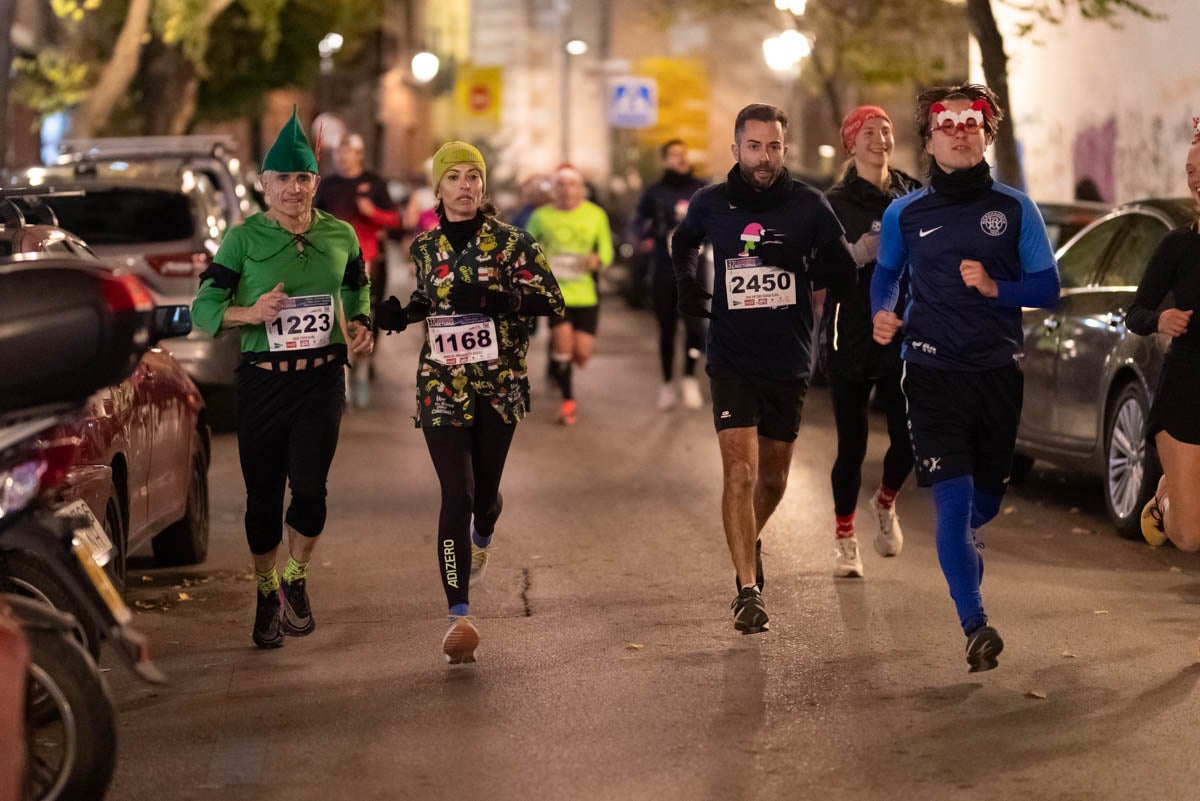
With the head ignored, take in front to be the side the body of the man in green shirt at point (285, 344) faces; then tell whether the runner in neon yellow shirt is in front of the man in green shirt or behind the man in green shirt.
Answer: behind

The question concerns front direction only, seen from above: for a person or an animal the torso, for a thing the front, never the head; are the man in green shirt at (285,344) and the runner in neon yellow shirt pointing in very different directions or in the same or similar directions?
same or similar directions

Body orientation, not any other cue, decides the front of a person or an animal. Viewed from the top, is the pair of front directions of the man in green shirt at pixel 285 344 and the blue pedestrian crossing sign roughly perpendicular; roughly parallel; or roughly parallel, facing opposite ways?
roughly parallel

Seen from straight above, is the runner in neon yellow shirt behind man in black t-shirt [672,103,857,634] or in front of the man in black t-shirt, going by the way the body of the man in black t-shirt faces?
behind

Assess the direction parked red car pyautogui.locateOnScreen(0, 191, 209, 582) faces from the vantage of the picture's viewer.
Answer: facing away from the viewer and to the right of the viewer

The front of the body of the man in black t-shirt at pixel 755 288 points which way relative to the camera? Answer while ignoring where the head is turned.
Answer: toward the camera

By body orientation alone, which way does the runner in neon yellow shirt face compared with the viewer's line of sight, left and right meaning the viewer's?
facing the viewer

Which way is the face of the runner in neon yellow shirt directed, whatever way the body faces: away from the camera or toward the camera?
toward the camera

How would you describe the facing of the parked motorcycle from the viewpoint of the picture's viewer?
facing away from the viewer and to the left of the viewer

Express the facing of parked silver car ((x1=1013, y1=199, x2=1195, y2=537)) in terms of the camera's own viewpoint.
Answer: facing away from the viewer and to the left of the viewer

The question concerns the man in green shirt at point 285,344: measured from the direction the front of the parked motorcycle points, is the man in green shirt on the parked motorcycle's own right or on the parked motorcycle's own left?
on the parked motorcycle's own right

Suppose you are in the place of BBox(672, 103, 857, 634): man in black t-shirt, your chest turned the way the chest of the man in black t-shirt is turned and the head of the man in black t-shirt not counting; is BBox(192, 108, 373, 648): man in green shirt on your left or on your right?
on your right

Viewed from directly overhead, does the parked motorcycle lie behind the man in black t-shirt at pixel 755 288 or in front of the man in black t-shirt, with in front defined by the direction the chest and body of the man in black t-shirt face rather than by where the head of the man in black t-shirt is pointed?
in front

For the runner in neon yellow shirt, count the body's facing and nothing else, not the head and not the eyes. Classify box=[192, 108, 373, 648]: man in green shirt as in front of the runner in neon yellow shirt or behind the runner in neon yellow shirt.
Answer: in front

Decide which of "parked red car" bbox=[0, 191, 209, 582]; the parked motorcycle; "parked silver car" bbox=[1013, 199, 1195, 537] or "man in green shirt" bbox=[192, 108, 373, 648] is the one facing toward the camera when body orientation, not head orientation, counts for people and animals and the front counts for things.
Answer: the man in green shirt

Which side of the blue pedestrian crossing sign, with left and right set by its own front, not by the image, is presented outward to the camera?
front

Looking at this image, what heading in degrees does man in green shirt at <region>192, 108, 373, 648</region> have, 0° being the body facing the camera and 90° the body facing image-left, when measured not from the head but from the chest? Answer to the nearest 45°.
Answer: approximately 0°

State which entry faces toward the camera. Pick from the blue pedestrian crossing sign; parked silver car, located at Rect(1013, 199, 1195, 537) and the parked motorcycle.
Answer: the blue pedestrian crossing sign

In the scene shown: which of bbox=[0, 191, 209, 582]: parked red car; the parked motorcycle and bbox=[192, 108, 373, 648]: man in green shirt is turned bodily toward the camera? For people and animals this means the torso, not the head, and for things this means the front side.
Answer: the man in green shirt

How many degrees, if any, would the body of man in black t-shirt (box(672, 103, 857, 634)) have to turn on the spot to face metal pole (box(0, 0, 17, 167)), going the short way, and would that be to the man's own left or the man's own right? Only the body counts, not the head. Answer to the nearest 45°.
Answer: approximately 135° to the man's own right
